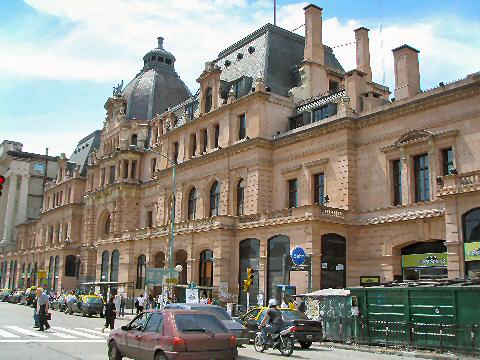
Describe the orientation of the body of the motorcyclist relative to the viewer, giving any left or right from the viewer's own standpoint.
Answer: facing away from the viewer and to the left of the viewer

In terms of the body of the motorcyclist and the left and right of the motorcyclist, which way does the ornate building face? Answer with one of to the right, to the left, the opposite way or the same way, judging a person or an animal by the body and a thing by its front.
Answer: to the left

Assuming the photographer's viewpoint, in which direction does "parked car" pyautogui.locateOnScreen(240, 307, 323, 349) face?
facing away from the viewer and to the left of the viewer

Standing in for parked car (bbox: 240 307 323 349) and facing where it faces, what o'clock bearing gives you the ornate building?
The ornate building is roughly at 2 o'clock from the parked car.

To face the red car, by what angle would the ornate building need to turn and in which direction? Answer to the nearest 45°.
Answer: approximately 45° to its left

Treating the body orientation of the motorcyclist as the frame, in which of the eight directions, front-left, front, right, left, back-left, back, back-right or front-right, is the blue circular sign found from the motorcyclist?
front-right

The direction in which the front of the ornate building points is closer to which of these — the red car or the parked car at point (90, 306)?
the red car

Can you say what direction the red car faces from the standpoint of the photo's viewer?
facing away from the viewer and to the left of the viewer

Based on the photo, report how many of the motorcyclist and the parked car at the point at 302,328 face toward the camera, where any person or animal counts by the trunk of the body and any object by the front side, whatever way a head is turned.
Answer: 0

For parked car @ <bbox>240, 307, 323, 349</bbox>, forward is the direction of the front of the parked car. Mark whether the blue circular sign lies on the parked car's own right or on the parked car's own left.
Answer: on the parked car's own right
